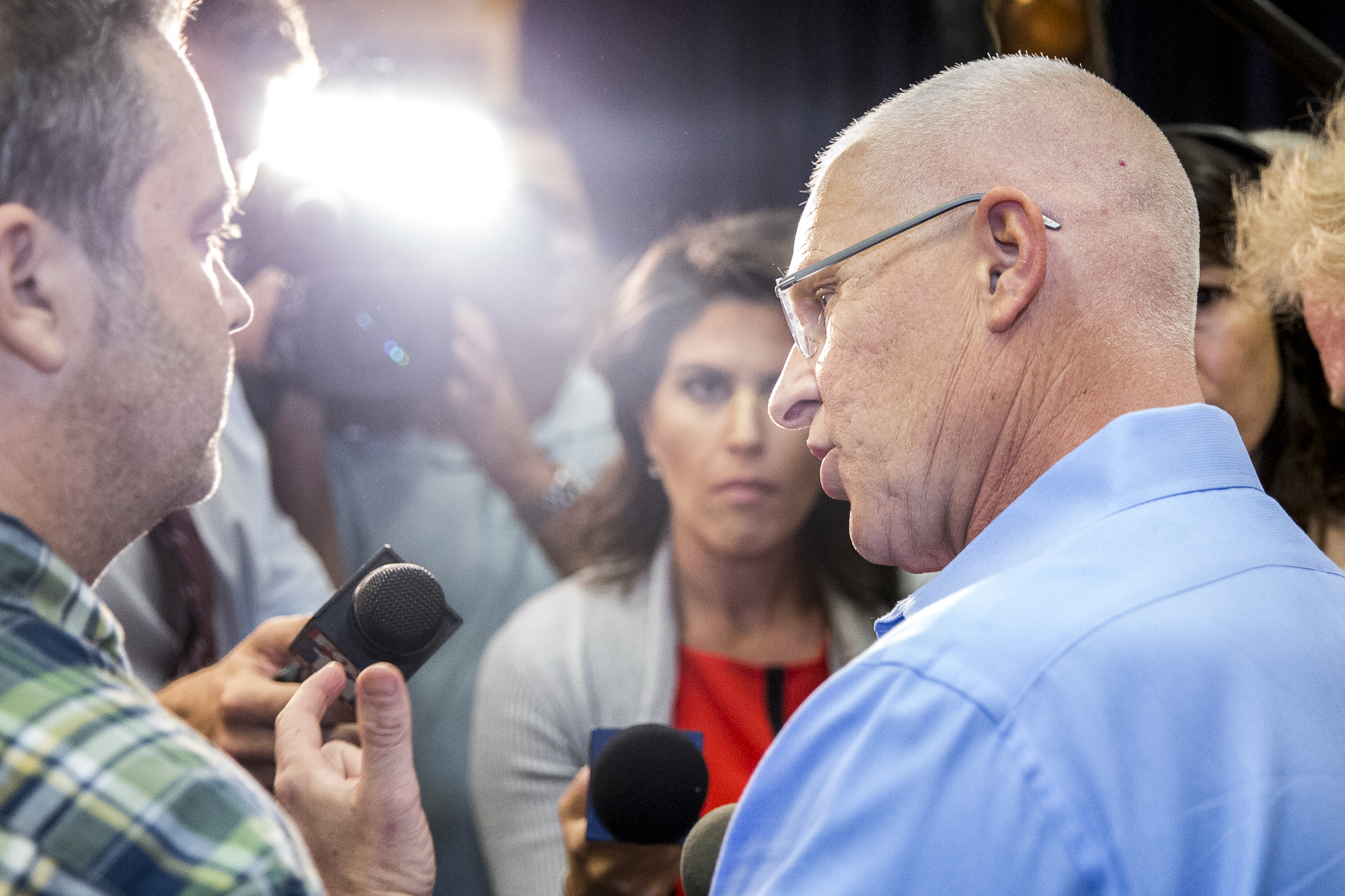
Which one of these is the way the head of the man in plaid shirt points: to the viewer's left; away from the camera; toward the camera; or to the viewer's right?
to the viewer's right

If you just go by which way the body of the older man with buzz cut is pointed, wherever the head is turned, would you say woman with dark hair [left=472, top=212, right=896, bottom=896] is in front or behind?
in front

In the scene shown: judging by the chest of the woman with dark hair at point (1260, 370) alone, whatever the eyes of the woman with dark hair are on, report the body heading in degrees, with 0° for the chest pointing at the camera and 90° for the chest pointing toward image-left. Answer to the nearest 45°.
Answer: approximately 45°

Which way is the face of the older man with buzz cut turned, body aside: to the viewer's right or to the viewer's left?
to the viewer's left

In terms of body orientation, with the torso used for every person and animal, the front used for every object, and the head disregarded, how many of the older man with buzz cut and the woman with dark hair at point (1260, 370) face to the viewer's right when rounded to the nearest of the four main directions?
0

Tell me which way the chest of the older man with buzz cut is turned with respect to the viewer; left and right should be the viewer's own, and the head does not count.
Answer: facing away from the viewer and to the left of the viewer

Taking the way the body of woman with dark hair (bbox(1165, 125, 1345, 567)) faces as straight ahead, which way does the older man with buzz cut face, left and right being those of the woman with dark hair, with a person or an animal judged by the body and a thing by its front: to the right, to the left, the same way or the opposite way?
to the right
